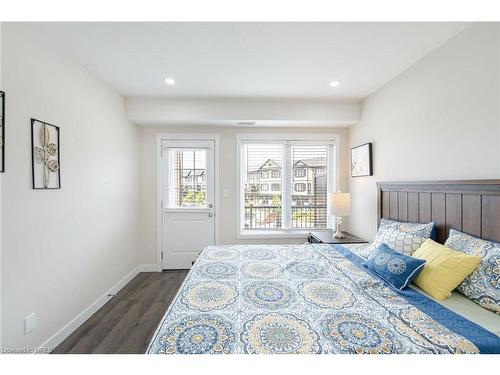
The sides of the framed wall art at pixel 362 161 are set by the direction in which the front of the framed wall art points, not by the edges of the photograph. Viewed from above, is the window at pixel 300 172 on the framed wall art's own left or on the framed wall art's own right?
on the framed wall art's own right

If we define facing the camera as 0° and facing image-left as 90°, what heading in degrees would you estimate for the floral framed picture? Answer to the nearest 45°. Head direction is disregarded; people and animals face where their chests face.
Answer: approximately 315°

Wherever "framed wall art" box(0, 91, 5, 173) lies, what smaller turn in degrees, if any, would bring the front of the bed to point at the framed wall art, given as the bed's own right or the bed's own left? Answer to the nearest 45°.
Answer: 0° — it already faces it

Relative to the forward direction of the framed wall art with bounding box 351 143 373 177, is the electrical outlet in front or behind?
in front

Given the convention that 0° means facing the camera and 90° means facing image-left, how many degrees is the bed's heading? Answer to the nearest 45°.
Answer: approximately 90°

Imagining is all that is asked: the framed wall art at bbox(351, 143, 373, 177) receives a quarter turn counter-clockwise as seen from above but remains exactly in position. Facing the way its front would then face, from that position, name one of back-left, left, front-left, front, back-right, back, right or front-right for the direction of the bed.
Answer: front-right

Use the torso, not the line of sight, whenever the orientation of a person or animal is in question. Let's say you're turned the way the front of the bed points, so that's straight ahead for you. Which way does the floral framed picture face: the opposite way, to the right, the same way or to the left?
the opposite way

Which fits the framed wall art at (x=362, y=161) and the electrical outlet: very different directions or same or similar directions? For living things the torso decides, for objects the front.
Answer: very different directions

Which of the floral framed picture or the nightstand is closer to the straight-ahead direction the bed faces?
the floral framed picture

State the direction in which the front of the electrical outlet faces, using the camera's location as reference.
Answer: facing the viewer and to the right of the viewer

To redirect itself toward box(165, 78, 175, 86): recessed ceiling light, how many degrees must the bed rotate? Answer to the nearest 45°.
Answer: approximately 45° to its right

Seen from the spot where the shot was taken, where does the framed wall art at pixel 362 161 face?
facing the viewer and to the left of the viewer

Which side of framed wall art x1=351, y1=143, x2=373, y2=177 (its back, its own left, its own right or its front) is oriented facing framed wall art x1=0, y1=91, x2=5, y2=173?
front

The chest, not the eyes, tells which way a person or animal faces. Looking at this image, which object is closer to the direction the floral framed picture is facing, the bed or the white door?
the bed

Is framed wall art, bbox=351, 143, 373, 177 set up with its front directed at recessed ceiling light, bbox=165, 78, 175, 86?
yes

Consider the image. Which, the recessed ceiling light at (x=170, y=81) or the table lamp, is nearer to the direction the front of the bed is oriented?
the recessed ceiling light
